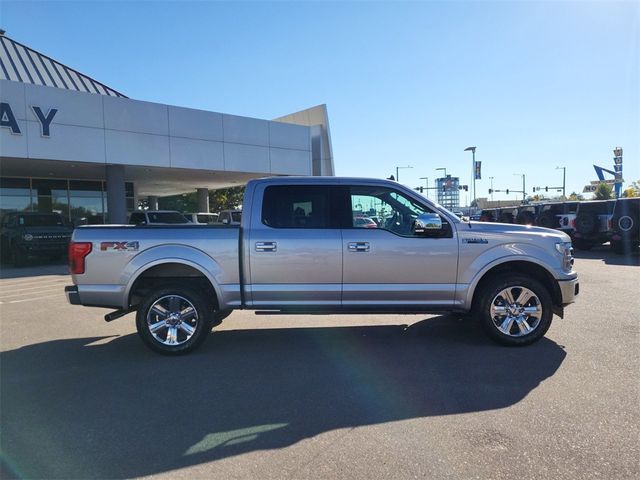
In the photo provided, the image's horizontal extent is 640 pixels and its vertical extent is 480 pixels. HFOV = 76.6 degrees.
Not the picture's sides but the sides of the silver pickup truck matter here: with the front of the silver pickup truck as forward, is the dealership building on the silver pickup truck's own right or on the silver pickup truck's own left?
on the silver pickup truck's own left

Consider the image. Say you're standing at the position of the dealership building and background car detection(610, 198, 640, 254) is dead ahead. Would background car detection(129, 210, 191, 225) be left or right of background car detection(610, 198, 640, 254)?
right

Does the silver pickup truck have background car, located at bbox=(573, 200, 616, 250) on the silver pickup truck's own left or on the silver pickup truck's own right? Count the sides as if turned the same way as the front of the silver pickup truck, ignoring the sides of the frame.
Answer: on the silver pickup truck's own left

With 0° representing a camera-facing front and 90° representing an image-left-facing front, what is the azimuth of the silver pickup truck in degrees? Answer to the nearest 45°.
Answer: approximately 270°
